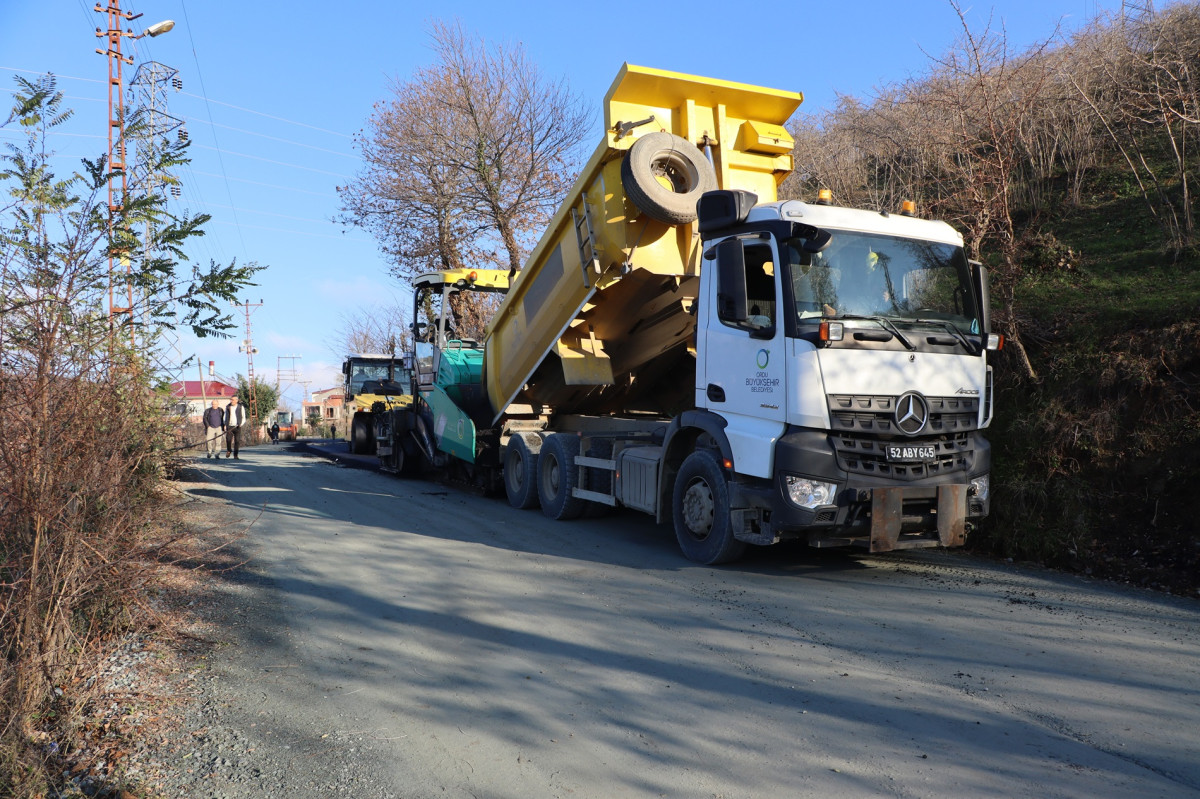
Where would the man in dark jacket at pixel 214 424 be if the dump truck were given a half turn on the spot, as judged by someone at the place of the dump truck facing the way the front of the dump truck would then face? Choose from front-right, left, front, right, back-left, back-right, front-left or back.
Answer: front

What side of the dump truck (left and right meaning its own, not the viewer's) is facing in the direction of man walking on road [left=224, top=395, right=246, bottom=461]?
back

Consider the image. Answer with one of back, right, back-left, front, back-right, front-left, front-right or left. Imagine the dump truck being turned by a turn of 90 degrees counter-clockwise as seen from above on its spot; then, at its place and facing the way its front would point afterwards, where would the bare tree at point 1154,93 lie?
front

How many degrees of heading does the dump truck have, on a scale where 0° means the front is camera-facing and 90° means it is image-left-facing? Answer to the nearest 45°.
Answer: approximately 315°
